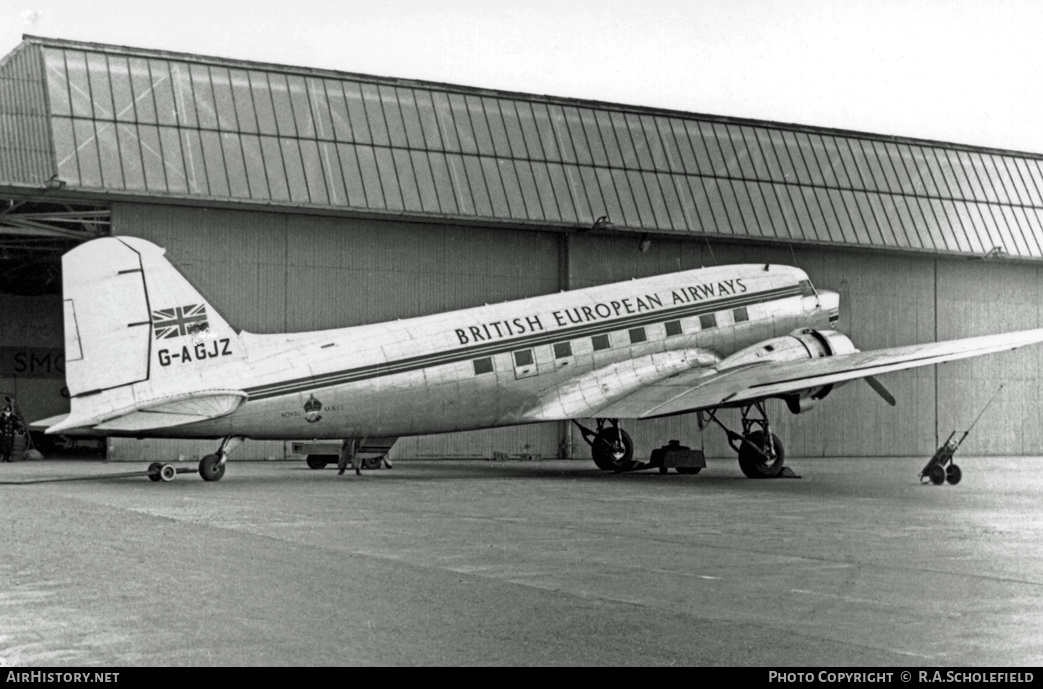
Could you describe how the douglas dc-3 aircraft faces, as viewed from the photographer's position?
facing away from the viewer and to the right of the viewer

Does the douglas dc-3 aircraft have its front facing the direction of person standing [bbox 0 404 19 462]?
no
